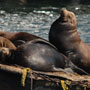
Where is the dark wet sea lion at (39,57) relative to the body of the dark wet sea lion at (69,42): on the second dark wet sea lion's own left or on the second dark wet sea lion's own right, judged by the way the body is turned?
on the second dark wet sea lion's own left

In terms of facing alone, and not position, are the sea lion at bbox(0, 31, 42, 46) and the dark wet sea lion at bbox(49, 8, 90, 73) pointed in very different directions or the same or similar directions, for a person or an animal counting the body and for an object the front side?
same or similar directions

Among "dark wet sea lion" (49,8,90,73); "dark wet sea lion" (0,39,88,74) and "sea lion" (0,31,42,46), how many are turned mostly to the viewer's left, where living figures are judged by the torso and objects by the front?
3

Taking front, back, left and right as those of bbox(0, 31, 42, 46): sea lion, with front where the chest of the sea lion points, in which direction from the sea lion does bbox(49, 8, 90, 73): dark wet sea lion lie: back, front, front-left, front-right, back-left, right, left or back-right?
back-left

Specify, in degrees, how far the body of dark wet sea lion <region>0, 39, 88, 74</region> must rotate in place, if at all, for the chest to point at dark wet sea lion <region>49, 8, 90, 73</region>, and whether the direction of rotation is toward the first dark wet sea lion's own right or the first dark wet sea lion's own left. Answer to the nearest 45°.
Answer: approximately 135° to the first dark wet sea lion's own right

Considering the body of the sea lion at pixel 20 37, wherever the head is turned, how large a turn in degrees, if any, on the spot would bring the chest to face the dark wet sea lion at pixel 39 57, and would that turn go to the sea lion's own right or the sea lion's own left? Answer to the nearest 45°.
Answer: approximately 90° to the sea lion's own left

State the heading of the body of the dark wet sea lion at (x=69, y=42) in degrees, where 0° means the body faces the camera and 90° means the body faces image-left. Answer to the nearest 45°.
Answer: approximately 90°

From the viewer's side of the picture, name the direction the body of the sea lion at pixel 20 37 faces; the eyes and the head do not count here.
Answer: to the viewer's left

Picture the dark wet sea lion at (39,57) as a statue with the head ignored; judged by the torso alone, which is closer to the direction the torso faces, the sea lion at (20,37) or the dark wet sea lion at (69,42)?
the sea lion

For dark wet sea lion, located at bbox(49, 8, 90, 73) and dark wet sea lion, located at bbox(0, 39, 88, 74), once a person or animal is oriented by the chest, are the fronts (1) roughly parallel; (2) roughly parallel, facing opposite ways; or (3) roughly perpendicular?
roughly parallel

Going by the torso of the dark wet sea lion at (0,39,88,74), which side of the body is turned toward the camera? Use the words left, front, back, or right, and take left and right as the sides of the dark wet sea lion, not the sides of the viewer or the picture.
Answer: left
